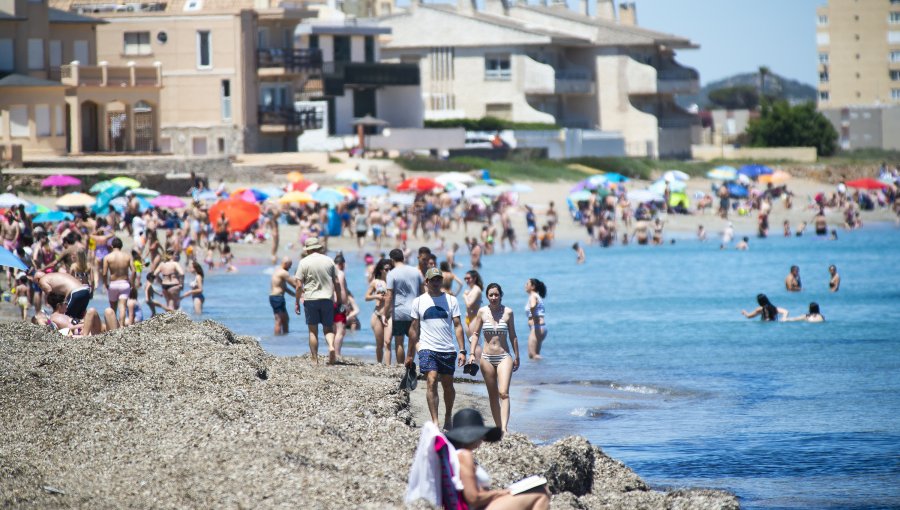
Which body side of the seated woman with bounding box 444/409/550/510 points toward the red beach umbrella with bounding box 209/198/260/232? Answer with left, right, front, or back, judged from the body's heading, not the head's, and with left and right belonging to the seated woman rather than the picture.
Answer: left

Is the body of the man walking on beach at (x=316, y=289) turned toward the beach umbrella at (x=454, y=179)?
yes

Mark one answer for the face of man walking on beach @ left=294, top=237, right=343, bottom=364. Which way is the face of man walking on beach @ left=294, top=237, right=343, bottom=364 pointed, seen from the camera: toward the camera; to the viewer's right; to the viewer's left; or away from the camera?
away from the camera

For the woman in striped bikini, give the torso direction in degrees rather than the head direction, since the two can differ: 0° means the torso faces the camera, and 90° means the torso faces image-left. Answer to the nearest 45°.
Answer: approximately 0°

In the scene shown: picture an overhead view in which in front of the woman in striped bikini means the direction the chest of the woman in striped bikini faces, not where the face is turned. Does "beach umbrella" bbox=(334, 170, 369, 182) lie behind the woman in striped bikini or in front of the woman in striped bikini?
behind

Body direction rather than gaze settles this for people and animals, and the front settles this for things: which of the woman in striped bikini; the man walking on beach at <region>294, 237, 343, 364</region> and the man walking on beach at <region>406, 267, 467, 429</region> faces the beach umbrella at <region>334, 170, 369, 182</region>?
the man walking on beach at <region>294, 237, 343, 364</region>

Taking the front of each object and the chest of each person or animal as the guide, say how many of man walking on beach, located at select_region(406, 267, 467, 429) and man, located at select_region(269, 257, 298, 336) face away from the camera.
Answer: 0
